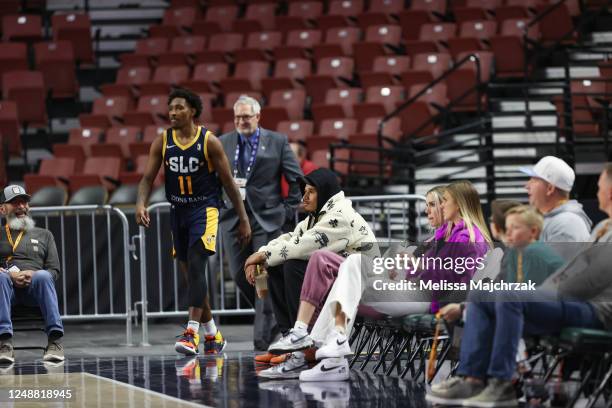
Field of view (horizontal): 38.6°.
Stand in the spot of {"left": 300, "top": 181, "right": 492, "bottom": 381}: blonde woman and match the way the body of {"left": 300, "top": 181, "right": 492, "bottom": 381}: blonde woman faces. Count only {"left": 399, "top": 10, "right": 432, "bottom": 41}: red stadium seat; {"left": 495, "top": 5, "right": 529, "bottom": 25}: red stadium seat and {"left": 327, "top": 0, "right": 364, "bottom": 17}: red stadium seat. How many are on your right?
3

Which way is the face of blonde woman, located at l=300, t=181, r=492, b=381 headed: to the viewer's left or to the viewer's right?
to the viewer's left

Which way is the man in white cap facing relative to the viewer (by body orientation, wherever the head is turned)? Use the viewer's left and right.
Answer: facing to the left of the viewer

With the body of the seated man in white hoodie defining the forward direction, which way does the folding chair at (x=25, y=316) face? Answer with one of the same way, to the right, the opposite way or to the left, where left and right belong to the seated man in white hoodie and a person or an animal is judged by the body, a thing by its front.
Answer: to the left

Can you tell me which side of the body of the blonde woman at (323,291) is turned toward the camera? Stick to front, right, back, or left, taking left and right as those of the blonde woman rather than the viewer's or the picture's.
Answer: left

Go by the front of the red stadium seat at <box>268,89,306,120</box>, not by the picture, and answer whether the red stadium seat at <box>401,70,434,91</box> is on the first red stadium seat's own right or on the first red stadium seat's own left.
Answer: on the first red stadium seat's own left

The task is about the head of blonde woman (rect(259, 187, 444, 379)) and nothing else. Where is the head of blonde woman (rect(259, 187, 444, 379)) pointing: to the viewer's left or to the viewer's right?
to the viewer's left

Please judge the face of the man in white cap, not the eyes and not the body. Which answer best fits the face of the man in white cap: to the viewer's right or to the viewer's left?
to the viewer's left

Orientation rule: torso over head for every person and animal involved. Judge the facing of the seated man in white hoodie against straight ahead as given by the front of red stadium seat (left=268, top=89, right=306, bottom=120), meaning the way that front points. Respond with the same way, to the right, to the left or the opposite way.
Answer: to the right

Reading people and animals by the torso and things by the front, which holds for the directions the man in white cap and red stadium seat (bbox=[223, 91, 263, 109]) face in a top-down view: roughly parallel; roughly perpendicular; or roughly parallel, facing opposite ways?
roughly perpendicular

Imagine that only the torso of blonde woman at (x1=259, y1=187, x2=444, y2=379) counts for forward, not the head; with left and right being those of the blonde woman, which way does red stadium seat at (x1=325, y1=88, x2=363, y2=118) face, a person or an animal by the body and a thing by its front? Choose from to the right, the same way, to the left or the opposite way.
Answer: to the left

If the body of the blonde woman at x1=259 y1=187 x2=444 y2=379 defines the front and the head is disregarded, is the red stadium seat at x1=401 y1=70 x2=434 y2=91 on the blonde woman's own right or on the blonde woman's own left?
on the blonde woman's own right

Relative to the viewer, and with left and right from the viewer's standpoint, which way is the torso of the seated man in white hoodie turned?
facing to the left of the viewer
